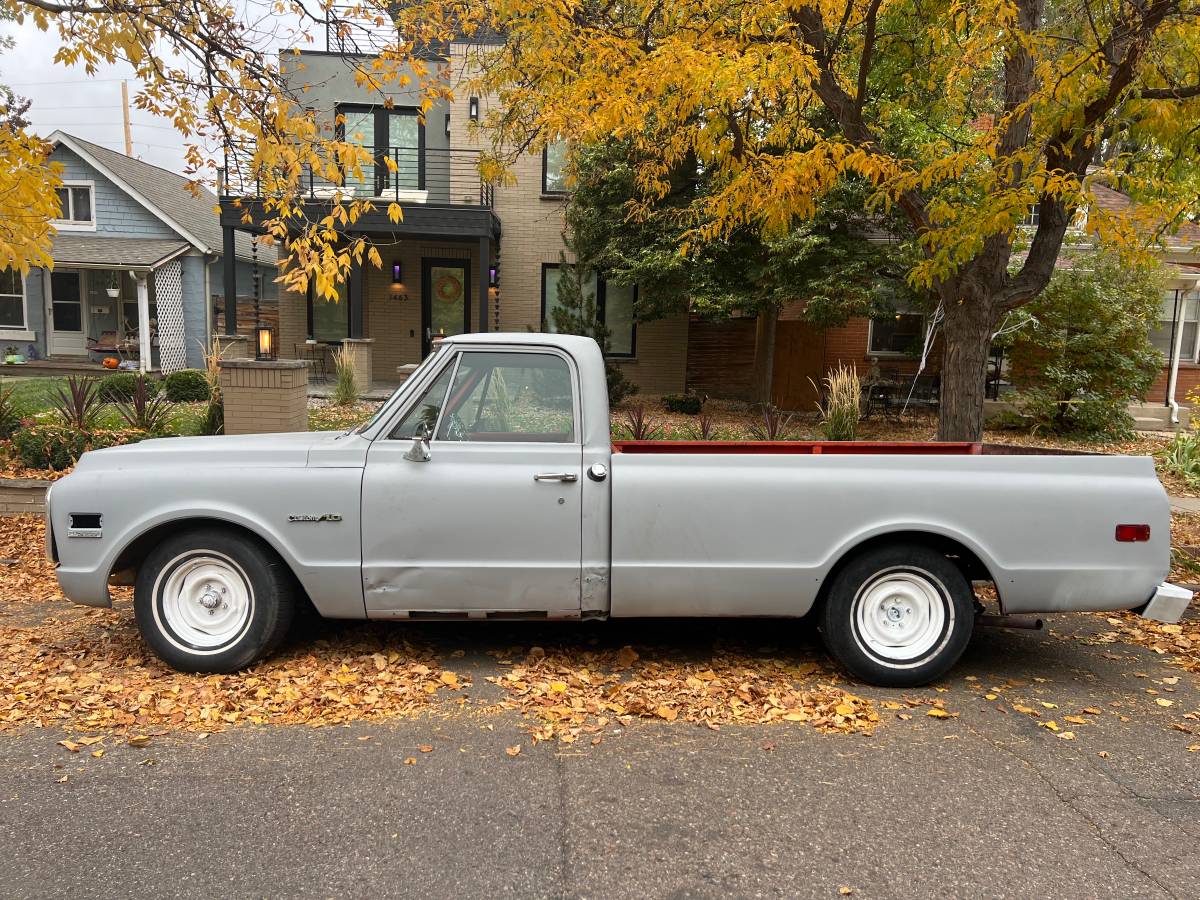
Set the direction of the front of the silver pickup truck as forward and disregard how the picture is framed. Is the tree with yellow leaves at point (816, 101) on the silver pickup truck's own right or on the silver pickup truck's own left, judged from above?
on the silver pickup truck's own right

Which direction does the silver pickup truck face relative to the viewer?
to the viewer's left

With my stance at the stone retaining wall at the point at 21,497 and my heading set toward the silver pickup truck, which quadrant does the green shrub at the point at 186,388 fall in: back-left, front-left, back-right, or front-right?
back-left

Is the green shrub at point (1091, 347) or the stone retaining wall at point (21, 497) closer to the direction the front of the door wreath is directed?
the stone retaining wall

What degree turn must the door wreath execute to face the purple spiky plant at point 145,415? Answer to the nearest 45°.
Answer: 0° — it already faces it

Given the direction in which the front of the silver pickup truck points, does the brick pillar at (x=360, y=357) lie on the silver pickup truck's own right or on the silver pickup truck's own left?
on the silver pickup truck's own right

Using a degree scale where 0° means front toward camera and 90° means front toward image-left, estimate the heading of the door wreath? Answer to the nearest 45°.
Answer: approximately 0°

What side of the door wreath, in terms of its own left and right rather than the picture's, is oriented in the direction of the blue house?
right

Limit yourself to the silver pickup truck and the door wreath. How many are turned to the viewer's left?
1
